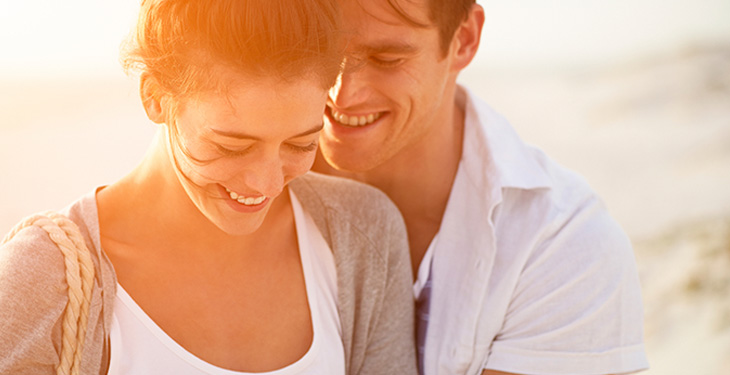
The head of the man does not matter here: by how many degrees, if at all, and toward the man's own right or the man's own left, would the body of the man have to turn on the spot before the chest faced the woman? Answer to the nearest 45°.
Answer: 0° — they already face them

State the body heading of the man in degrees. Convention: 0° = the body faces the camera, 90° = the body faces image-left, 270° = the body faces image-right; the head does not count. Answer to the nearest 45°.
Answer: approximately 45°
